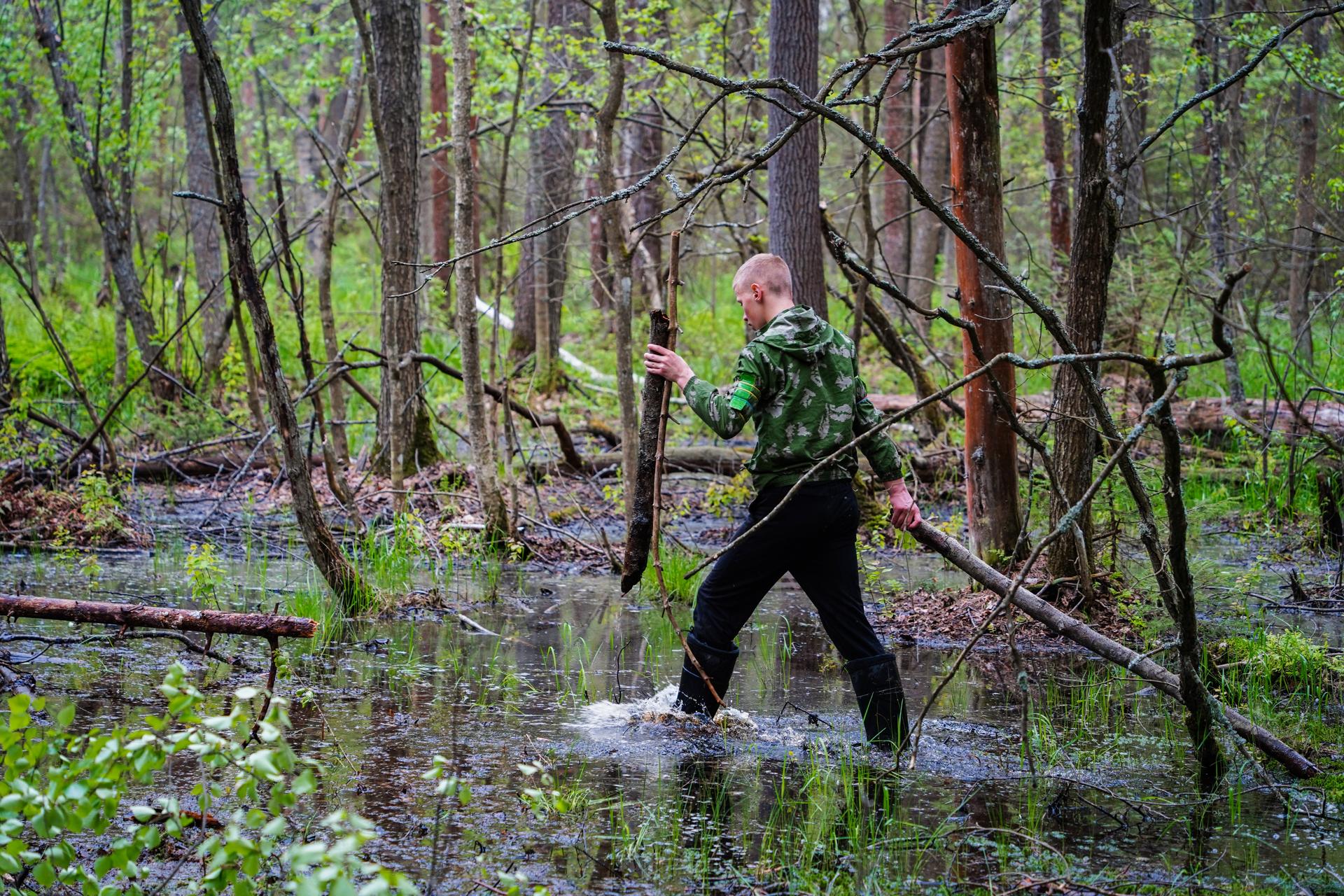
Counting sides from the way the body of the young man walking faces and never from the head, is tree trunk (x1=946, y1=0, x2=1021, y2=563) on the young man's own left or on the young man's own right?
on the young man's own right

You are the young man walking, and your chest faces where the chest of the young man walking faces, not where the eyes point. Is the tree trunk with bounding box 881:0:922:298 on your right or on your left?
on your right

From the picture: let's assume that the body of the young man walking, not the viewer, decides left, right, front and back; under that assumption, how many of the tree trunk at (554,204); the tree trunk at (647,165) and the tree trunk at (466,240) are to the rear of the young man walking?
0

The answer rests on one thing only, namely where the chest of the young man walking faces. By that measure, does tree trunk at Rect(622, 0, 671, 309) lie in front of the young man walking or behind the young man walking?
in front

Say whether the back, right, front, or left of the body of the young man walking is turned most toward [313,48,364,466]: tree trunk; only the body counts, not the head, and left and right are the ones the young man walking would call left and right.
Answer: front

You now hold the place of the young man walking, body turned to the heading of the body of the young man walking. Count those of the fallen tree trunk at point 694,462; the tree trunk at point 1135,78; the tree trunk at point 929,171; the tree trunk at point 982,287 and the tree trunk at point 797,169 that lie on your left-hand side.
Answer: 0

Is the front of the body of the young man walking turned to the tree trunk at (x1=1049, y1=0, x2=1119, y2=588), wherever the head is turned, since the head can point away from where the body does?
no

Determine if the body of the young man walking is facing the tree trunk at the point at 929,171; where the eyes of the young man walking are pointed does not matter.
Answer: no

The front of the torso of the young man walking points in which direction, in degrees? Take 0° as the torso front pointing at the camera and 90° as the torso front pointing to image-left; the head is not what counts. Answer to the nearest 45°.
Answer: approximately 135°

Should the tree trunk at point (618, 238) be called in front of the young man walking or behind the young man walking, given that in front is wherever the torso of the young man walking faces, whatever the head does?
in front

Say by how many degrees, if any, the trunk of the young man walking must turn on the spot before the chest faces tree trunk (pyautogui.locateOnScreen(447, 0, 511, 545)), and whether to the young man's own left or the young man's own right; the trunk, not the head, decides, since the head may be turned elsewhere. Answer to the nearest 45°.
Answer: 0° — they already face it

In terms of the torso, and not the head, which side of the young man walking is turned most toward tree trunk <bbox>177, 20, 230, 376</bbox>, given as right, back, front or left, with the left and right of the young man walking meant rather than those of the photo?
front

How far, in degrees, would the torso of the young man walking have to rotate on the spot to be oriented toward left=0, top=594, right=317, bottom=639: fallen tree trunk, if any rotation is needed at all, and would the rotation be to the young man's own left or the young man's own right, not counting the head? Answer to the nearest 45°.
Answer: approximately 45° to the young man's own left

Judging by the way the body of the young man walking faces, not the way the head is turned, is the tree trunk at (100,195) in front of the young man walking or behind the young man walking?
in front

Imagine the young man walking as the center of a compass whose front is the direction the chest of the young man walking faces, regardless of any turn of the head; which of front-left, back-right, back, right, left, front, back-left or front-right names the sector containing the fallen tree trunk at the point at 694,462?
front-right
